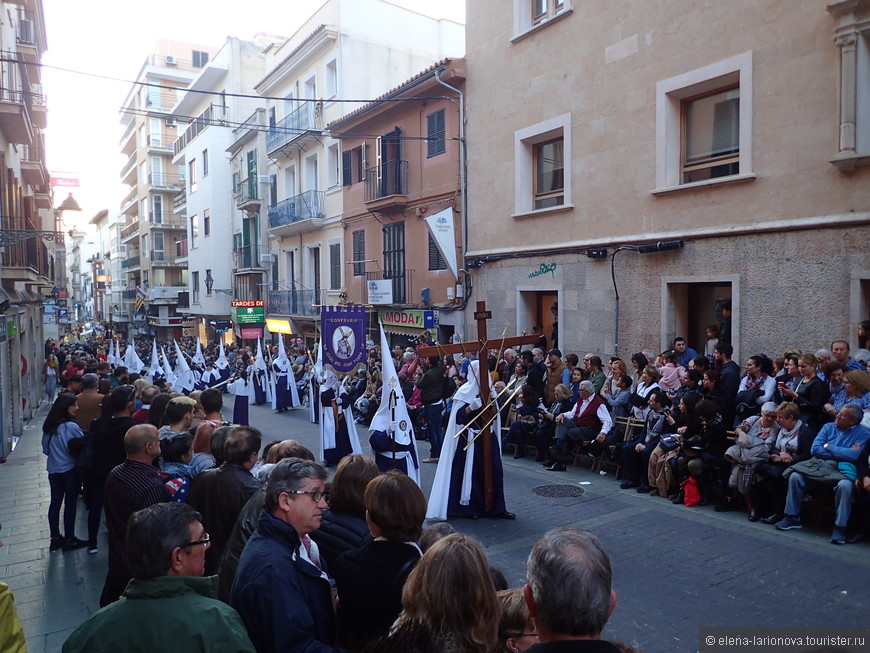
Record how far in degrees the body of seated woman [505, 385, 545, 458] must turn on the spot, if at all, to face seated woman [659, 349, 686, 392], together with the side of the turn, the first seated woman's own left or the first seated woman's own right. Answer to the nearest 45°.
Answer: approximately 180°

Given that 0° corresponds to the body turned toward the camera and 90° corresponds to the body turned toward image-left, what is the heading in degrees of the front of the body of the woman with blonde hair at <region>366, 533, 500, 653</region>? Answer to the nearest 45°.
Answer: approximately 180°

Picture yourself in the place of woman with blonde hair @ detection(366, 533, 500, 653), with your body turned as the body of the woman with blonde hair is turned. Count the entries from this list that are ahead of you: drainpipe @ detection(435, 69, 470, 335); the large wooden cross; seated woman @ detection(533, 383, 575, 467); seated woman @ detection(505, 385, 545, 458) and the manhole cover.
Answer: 5

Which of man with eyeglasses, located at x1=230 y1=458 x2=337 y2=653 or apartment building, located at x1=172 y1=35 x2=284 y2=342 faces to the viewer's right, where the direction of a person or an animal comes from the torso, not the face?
the man with eyeglasses

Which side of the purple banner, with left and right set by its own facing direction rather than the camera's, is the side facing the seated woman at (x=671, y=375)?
left

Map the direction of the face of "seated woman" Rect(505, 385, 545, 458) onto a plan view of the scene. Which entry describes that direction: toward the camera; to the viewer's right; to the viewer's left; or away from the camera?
to the viewer's left

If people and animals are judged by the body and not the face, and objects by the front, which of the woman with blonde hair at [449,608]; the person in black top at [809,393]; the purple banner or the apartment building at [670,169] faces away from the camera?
the woman with blonde hair

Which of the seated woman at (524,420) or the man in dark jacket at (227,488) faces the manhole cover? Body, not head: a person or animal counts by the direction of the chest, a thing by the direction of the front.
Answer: the man in dark jacket

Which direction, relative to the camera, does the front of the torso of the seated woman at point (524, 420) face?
to the viewer's left

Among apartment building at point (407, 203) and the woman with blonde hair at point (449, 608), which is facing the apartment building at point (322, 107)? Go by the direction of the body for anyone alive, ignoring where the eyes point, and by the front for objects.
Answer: the woman with blonde hair
